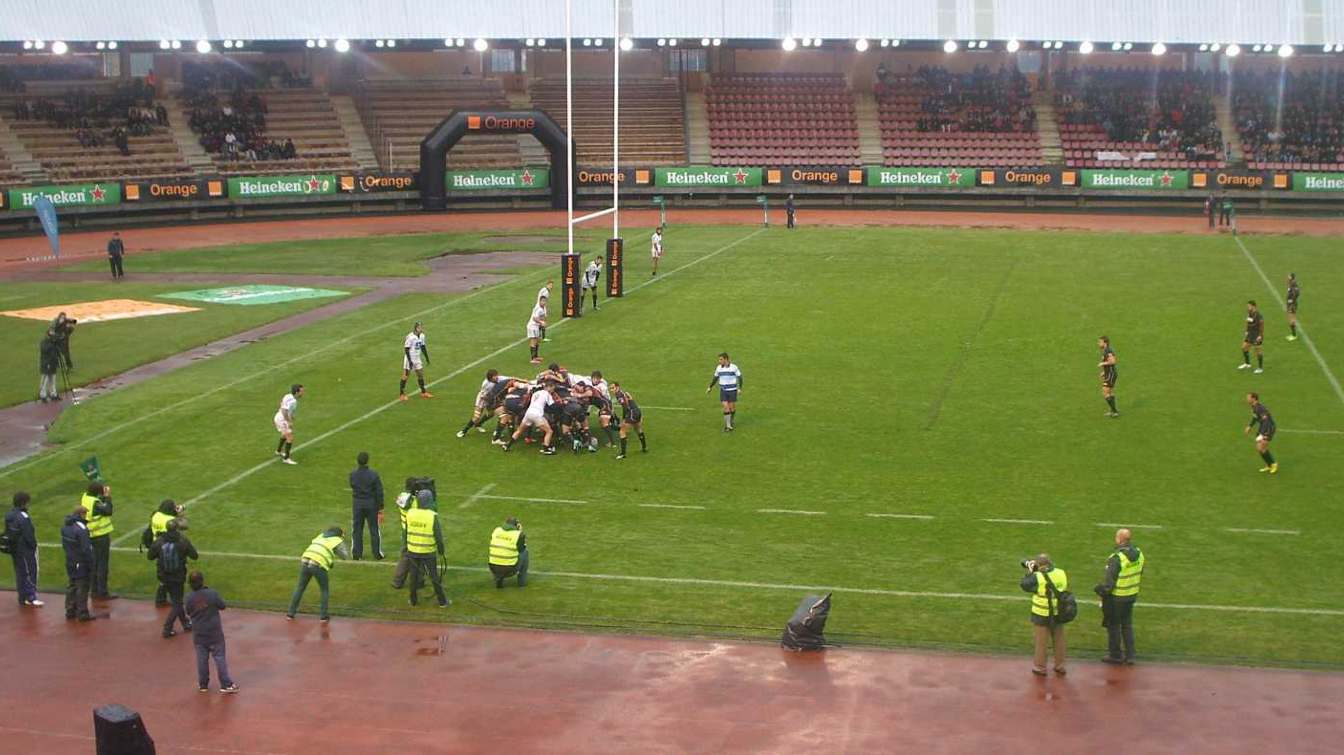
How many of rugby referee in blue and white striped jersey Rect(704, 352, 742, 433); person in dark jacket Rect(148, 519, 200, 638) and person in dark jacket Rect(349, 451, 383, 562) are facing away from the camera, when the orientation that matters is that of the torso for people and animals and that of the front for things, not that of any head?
2

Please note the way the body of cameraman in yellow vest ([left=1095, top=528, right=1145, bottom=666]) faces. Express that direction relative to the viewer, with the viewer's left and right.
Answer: facing away from the viewer and to the left of the viewer

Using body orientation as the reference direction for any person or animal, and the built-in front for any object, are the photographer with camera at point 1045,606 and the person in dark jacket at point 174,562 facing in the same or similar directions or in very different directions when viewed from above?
same or similar directions

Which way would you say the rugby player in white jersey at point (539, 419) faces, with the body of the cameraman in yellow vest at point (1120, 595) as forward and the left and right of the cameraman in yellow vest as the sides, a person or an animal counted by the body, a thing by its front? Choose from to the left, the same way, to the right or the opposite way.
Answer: to the right

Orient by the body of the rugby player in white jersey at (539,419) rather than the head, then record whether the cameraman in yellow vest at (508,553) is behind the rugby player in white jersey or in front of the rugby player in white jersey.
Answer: behind

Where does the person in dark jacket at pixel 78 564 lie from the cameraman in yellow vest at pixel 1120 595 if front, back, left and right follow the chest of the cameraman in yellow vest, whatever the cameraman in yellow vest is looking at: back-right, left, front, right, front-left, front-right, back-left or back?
front-left

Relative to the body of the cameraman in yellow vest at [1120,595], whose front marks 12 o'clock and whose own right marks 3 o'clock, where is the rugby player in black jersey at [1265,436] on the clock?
The rugby player in black jersey is roughly at 2 o'clock from the cameraman in yellow vest.

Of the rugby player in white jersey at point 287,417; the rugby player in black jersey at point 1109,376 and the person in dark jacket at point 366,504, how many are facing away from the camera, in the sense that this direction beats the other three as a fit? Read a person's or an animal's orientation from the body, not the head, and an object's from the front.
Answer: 1

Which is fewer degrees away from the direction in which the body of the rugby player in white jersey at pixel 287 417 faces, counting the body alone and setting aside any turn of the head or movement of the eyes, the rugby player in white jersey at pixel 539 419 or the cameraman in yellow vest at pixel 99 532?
the rugby player in white jersey

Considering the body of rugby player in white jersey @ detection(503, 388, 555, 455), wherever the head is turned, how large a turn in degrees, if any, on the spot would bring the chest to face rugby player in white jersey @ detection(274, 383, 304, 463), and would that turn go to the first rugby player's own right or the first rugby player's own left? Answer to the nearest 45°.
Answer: approximately 135° to the first rugby player's own left

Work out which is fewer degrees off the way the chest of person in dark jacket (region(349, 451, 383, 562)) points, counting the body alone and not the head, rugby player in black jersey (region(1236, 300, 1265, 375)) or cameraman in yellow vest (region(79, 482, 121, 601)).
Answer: the rugby player in black jersey

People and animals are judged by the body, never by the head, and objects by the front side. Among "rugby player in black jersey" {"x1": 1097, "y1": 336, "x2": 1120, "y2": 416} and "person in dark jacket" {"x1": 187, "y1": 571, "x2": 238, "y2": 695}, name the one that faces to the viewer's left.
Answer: the rugby player in black jersey

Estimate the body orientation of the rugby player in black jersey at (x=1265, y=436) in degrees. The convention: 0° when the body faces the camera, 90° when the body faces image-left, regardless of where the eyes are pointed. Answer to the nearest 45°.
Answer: approximately 90°

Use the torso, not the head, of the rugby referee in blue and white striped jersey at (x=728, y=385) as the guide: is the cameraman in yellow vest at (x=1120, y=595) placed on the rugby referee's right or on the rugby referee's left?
on the rugby referee's left

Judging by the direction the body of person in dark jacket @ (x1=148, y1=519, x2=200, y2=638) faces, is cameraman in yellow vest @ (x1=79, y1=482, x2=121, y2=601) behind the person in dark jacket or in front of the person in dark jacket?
in front

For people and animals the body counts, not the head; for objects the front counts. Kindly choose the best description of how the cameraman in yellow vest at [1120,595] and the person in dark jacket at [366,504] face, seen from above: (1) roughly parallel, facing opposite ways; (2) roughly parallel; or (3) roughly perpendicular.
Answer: roughly parallel

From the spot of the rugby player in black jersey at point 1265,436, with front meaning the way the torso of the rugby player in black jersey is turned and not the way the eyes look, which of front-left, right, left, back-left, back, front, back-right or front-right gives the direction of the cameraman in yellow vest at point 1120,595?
left

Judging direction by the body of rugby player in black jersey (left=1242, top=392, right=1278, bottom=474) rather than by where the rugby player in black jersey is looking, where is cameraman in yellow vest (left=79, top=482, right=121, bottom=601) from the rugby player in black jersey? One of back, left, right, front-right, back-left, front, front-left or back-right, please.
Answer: front-left

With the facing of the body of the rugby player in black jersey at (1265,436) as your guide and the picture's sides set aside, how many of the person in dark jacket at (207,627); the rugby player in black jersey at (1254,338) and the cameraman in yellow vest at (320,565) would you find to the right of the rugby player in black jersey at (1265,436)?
1

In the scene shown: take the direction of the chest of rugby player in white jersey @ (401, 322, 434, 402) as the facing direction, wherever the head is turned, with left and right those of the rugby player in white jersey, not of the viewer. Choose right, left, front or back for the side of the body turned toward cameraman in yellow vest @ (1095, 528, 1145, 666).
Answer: front
